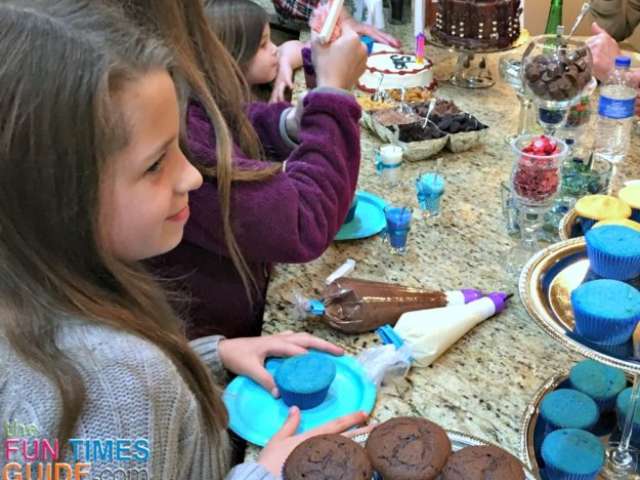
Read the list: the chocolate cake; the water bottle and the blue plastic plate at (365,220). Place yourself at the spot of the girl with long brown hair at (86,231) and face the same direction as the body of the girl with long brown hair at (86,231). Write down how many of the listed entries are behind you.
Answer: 0

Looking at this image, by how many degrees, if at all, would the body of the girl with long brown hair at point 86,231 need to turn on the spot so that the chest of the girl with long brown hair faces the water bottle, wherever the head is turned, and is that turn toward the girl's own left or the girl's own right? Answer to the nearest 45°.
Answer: approximately 45° to the girl's own left

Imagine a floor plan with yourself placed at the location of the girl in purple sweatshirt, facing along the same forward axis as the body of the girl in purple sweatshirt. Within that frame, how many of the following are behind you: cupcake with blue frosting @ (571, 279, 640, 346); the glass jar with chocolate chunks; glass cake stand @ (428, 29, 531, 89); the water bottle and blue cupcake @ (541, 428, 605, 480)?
0

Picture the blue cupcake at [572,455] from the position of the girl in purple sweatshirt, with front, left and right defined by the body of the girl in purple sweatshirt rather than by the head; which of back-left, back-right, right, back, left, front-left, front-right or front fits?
front-right

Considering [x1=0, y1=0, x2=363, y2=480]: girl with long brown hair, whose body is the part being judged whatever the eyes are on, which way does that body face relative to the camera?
to the viewer's right

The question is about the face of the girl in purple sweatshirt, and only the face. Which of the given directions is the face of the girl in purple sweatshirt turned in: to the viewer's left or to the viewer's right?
to the viewer's right

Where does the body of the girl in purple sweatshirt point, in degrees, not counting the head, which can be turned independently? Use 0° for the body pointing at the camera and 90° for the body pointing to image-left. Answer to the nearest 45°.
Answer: approximately 270°

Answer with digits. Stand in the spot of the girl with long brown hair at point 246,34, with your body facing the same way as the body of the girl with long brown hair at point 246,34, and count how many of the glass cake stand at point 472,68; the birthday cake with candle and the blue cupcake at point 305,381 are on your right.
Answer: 1

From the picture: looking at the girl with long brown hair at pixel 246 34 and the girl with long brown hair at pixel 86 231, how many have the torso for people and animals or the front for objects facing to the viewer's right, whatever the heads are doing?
2

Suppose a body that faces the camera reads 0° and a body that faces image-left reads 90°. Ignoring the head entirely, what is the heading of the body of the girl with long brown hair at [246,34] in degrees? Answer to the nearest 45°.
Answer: approximately 270°

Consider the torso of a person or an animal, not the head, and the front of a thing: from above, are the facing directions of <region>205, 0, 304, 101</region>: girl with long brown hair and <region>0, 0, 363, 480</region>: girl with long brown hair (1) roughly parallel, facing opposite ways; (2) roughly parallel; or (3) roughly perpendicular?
roughly parallel

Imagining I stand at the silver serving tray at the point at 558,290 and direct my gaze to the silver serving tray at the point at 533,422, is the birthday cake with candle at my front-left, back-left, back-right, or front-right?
back-right
